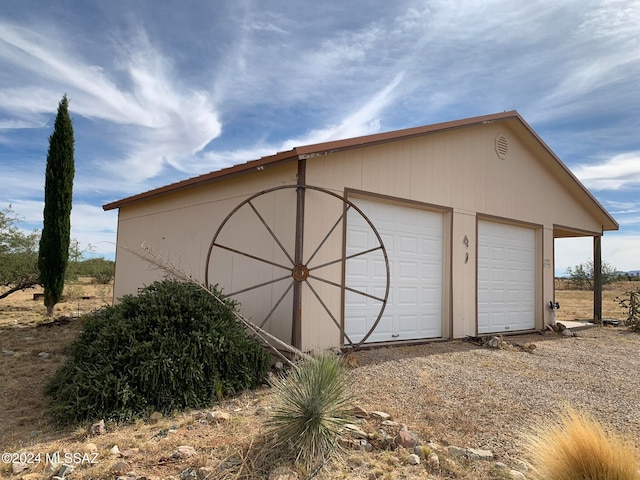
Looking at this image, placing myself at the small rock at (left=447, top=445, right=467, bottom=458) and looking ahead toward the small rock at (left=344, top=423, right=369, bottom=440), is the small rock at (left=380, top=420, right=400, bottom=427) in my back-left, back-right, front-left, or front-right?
front-right

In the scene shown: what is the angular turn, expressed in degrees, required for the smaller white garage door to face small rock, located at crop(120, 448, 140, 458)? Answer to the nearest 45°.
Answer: approximately 45° to its right

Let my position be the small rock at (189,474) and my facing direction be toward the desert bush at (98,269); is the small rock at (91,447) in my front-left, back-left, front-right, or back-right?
front-left

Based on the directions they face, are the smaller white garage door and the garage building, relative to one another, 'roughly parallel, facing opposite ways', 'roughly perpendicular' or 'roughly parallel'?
roughly parallel

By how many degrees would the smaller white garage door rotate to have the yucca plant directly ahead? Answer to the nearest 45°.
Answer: approximately 45° to its right

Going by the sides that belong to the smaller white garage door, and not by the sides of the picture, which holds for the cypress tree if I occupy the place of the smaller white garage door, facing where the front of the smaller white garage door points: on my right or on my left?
on my right

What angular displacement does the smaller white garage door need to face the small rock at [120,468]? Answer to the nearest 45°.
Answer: approximately 45° to its right

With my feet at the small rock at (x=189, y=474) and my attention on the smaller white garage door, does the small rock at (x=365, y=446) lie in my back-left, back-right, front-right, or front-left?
front-right

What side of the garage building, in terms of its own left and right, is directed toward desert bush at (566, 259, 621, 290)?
left

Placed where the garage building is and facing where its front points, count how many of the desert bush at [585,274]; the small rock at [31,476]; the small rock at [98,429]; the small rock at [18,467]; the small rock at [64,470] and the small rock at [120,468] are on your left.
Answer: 1

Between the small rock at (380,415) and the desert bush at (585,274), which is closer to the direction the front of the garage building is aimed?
the small rock
